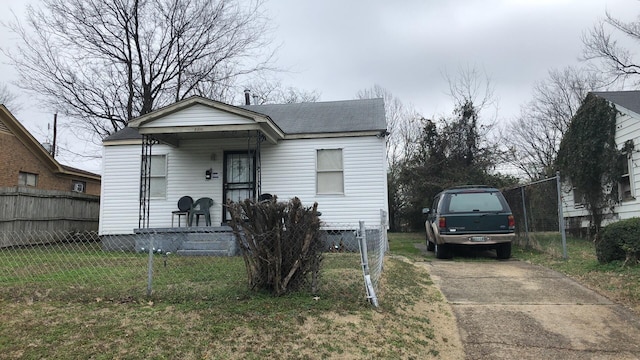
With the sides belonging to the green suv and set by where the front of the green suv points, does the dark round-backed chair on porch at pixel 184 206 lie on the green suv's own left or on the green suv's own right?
on the green suv's own left

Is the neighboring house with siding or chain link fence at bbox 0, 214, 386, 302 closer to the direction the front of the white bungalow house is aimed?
the chain link fence

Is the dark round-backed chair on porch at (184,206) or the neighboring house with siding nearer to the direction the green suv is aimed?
the neighboring house with siding

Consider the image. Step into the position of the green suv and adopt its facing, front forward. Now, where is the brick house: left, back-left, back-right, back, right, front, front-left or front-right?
left

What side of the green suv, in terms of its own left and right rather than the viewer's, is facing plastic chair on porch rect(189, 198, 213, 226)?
left

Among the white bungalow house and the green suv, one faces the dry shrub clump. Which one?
the white bungalow house

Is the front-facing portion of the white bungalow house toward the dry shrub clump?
yes

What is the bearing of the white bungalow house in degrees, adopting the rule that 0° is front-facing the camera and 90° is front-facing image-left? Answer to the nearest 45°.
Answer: approximately 0°

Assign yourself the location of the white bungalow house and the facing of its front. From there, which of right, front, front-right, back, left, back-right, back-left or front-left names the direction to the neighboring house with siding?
left

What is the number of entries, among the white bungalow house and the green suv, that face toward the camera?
1

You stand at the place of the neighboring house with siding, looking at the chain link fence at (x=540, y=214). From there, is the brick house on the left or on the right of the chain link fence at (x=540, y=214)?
right

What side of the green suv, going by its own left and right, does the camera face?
back

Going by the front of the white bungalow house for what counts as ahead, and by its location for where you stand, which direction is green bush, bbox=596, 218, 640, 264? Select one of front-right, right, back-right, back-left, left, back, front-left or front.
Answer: front-left

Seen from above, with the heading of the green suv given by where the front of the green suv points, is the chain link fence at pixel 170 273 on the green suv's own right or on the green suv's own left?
on the green suv's own left

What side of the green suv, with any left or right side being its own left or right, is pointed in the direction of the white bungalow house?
left

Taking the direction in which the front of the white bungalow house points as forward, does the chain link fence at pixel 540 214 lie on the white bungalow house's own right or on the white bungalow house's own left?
on the white bungalow house's own left
